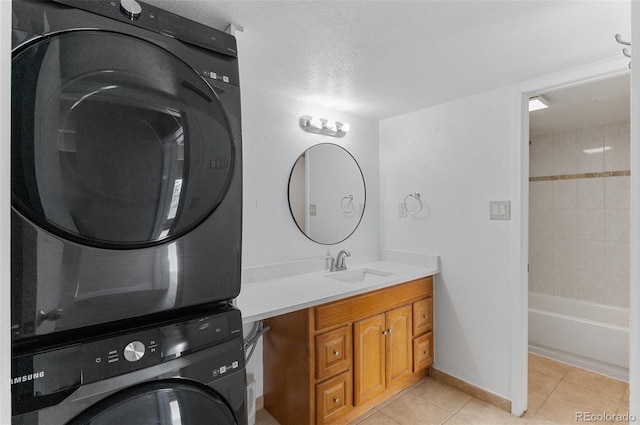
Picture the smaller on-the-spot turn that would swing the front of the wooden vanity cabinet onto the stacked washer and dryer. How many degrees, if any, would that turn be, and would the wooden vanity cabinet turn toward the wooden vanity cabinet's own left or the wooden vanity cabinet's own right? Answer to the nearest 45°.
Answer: approximately 90° to the wooden vanity cabinet's own right

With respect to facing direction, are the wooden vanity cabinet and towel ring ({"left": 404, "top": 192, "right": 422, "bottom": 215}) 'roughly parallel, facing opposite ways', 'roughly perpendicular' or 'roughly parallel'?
roughly perpendicular

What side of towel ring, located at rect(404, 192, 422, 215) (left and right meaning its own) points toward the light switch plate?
left

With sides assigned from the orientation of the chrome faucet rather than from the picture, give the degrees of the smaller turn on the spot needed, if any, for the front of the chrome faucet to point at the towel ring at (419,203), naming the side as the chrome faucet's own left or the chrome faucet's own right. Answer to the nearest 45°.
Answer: approximately 45° to the chrome faucet's own left

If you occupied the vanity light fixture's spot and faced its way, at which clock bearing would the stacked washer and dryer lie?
The stacked washer and dryer is roughly at 2 o'clock from the vanity light fixture.

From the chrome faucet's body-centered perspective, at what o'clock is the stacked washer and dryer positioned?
The stacked washer and dryer is roughly at 2 o'clock from the chrome faucet.

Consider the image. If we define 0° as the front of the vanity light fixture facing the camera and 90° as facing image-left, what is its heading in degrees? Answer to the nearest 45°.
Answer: approximately 315°

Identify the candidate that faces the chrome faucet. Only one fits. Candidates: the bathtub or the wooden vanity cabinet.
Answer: the bathtub

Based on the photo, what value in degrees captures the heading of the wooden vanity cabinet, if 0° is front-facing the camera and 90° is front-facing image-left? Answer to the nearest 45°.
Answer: approximately 315°

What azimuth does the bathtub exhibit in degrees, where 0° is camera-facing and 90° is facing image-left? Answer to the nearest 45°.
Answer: approximately 45°

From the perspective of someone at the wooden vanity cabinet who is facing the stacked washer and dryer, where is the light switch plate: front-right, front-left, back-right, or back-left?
back-left
